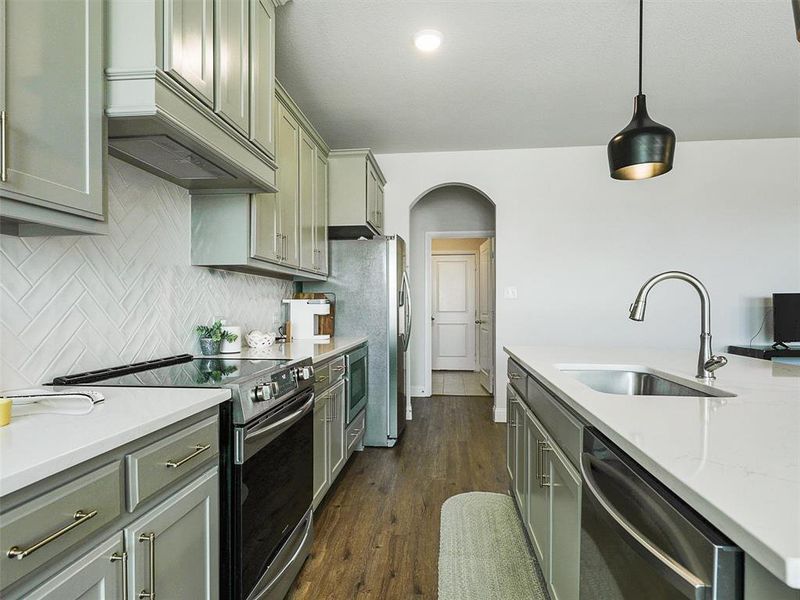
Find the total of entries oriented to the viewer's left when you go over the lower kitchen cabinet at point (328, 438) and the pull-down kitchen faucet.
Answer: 1

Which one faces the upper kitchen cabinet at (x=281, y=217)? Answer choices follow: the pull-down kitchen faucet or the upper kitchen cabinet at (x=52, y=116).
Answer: the pull-down kitchen faucet

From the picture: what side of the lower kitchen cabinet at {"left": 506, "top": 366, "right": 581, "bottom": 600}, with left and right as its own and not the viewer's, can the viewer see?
left

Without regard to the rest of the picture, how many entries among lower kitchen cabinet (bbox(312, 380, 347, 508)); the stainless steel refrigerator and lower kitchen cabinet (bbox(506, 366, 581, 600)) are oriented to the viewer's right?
2

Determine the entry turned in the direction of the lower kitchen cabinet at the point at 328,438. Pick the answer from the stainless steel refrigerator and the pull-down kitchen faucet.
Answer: the pull-down kitchen faucet

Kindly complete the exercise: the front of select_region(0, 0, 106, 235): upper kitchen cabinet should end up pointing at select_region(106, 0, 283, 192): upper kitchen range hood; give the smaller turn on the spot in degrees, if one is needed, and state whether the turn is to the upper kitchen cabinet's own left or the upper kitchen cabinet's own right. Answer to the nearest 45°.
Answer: approximately 90° to the upper kitchen cabinet's own left

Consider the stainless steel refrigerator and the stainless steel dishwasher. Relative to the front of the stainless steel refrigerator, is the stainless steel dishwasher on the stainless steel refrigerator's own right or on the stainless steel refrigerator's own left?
on the stainless steel refrigerator's own right

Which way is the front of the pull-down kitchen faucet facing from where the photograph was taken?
facing to the left of the viewer

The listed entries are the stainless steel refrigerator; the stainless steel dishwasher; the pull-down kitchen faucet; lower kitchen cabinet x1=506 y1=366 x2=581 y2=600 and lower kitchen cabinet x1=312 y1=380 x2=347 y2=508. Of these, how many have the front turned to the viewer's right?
2

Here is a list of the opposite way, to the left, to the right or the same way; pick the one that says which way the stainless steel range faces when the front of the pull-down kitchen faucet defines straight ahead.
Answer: the opposite way

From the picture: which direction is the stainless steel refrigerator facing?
to the viewer's right

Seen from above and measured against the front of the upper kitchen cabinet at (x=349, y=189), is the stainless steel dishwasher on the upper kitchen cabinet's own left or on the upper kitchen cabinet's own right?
on the upper kitchen cabinet's own right
